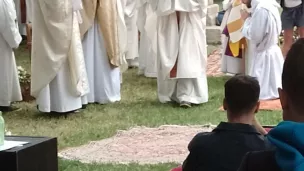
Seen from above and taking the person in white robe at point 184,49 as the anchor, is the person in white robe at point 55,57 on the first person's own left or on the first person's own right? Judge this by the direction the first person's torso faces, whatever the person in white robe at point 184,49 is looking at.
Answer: on the first person's own right

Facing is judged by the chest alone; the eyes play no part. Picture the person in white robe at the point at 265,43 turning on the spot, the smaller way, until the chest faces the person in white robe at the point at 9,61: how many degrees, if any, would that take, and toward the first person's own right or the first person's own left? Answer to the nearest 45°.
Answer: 0° — they already face them

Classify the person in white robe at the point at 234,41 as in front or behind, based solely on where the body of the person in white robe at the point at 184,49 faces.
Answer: behind

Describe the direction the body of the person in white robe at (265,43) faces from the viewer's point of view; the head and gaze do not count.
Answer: to the viewer's left
